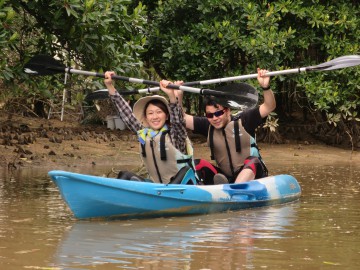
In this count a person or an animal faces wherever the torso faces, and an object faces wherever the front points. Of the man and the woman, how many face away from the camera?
0

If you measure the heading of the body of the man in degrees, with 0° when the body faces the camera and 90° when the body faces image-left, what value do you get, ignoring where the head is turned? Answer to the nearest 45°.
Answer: approximately 45°

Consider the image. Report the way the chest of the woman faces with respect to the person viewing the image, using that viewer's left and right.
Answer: facing the viewer and to the left of the viewer
